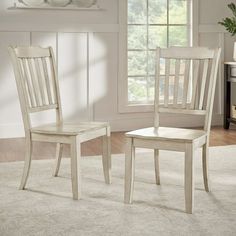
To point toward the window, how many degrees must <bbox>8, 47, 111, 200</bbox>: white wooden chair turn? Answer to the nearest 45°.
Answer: approximately 135° to its left
